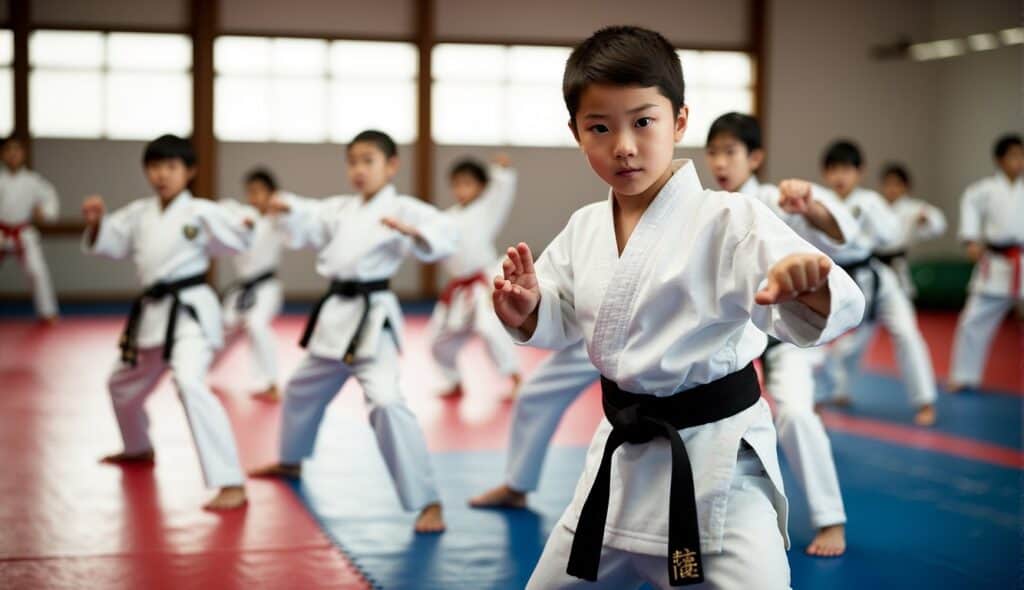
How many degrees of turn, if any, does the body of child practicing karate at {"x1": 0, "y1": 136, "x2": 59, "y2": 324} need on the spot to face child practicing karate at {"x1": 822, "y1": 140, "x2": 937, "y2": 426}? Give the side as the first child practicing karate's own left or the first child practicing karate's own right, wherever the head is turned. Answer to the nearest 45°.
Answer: approximately 45° to the first child practicing karate's own left

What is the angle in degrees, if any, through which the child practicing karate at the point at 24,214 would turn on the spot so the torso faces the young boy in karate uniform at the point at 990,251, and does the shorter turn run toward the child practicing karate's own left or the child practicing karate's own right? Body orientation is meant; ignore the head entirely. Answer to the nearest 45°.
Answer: approximately 45° to the child practicing karate's own left

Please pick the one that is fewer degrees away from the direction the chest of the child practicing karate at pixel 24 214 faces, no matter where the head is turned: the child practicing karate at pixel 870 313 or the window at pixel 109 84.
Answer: the child practicing karate

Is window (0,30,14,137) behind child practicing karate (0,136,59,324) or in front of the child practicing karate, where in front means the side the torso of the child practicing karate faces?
behind

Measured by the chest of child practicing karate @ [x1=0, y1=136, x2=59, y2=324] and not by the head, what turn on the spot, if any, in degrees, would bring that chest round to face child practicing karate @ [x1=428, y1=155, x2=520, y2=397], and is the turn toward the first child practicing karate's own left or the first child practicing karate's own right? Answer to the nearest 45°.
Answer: approximately 45° to the first child practicing karate's own left

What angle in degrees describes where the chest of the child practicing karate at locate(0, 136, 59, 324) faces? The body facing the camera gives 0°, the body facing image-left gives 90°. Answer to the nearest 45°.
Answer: approximately 0°

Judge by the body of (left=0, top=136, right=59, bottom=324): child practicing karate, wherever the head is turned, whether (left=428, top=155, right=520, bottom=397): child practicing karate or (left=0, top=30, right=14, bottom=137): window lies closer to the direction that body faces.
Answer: the child practicing karate

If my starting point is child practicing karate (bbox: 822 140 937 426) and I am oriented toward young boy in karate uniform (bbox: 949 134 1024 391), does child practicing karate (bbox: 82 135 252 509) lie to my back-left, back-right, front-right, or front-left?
back-left
